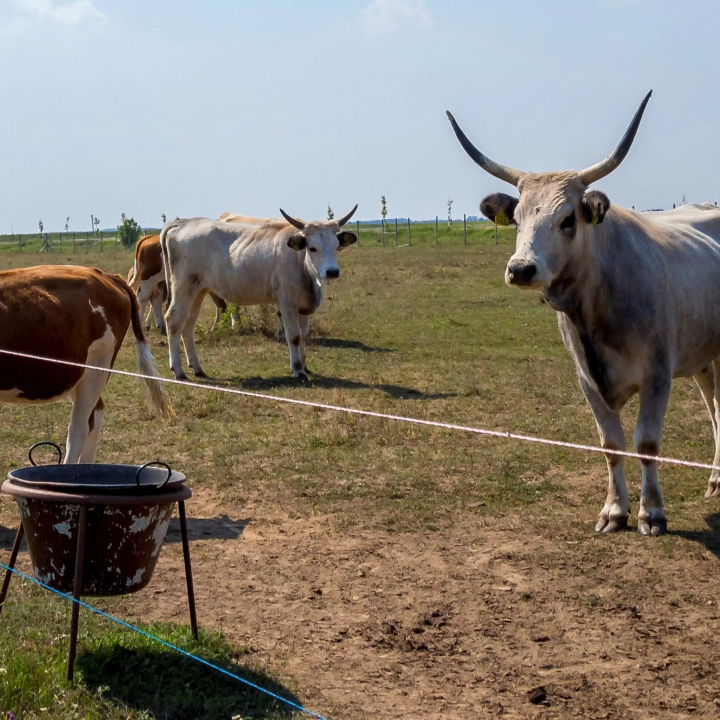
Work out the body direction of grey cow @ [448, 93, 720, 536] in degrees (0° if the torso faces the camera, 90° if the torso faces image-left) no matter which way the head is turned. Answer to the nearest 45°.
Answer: approximately 45°

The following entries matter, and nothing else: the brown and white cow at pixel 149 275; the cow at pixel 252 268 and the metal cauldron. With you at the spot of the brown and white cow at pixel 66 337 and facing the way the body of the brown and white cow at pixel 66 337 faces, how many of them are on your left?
1

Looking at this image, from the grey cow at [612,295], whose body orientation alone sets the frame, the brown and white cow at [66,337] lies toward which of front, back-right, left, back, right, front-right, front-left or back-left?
front-right

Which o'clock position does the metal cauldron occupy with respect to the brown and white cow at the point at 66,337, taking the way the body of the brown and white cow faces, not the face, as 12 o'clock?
The metal cauldron is roughly at 9 o'clock from the brown and white cow.

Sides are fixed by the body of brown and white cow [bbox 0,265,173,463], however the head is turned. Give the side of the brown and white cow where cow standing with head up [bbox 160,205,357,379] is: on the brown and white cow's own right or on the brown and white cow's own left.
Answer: on the brown and white cow's own right

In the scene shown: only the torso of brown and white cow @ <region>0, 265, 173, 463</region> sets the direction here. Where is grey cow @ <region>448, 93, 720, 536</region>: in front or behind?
behind

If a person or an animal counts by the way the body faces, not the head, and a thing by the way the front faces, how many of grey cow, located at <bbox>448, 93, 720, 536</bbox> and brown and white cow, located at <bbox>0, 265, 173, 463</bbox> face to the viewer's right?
0

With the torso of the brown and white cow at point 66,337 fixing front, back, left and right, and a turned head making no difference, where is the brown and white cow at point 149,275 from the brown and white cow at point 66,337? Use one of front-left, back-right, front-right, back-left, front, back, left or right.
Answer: right

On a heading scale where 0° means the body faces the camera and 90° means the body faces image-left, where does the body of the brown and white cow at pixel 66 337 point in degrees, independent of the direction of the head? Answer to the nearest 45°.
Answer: approximately 90°
